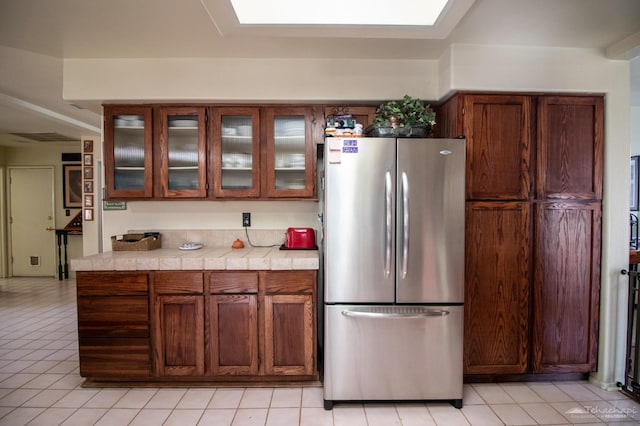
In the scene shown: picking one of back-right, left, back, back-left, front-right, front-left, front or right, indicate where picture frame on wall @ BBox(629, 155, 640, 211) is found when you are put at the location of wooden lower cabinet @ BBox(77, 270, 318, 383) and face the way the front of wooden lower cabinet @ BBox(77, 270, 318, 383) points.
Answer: left

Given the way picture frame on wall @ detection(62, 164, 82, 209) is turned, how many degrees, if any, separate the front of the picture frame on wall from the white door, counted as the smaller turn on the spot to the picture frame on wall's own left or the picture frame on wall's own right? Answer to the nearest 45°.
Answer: approximately 135° to the picture frame on wall's own right

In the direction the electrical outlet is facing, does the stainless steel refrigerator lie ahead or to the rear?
ahead

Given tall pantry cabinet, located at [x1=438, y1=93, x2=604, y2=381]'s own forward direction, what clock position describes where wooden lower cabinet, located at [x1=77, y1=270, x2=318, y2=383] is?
The wooden lower cabinet is roughly at 2 o'clock from the tall pantry cabinet.

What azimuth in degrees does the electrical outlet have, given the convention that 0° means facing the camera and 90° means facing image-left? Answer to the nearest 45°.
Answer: approximately 0°

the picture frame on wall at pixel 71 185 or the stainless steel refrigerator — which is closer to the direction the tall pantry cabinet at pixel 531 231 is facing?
the stainless steel refrigerator

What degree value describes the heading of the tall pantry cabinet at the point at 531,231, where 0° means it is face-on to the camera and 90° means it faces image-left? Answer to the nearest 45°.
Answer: approximately 0°
